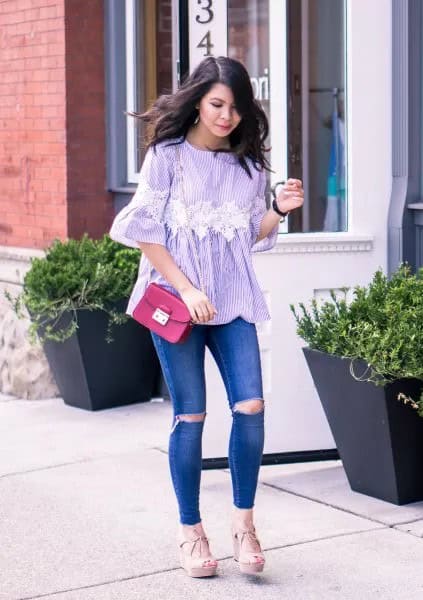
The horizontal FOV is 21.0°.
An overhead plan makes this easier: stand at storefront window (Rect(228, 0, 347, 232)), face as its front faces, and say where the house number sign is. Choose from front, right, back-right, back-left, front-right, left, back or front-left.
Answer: front-right

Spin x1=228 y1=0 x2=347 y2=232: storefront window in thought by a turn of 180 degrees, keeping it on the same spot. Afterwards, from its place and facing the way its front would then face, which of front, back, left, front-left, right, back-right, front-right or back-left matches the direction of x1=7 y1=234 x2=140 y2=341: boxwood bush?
front-left

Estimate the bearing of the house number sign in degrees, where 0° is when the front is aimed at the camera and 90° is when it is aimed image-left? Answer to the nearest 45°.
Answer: approximately 0°

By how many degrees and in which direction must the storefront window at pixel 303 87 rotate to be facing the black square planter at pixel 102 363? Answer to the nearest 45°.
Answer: approximately 135° to its right

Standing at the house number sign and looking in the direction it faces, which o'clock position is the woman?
The woman is roughly at 12 o'clock from the house number sign.

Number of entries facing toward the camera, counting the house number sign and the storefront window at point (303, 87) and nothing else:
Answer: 2
